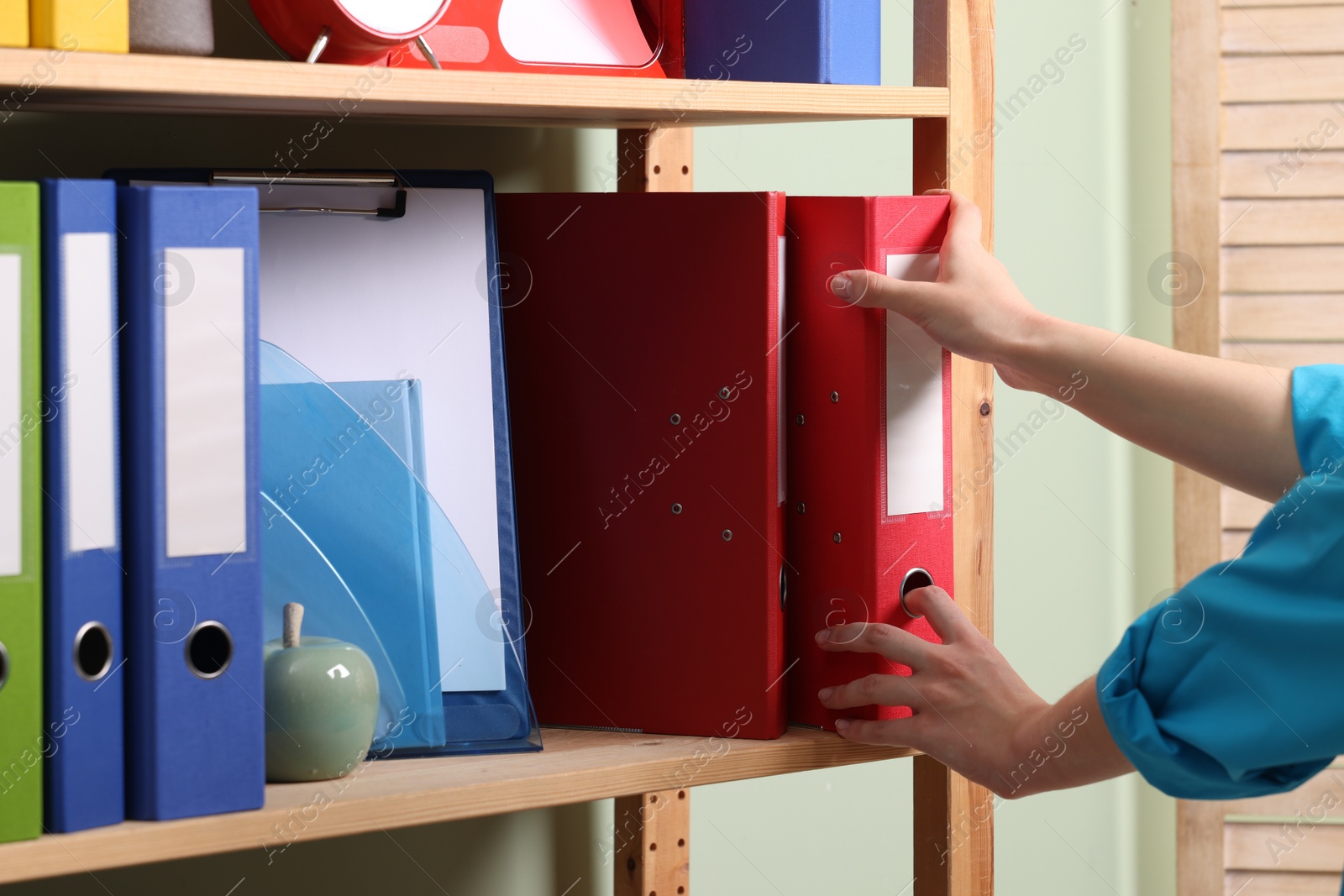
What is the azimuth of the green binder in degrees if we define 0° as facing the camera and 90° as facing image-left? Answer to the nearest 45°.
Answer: approximately 0°

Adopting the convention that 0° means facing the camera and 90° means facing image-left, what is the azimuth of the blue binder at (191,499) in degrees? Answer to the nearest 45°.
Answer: approximately 0°

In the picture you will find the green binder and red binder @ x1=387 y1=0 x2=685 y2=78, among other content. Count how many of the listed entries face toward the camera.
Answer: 2

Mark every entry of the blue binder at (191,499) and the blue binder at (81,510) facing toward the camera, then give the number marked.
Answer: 2
